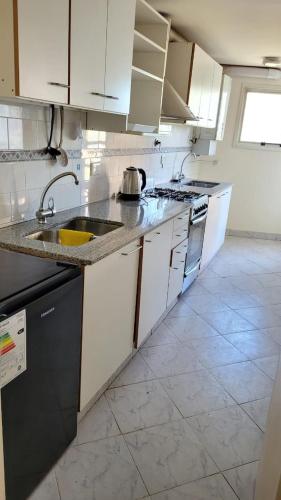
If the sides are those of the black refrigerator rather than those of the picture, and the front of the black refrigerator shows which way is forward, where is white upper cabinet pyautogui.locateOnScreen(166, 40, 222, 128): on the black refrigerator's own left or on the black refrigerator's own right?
on the black refrigerator's own left

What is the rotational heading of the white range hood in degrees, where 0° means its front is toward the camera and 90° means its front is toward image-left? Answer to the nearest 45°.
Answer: approximately 270°

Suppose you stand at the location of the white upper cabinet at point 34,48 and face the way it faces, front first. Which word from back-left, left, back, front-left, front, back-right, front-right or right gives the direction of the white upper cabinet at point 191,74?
left

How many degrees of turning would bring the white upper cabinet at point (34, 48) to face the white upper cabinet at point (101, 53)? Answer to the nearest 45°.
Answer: approximately 90° to its left

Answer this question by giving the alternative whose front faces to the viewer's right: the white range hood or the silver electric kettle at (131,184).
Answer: the white range hood

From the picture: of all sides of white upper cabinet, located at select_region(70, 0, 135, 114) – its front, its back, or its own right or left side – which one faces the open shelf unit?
left

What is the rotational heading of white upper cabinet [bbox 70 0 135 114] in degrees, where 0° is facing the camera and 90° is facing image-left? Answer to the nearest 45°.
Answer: approximately 315°

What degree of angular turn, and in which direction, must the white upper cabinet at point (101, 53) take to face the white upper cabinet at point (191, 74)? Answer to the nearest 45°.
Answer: approximately 90° to its left

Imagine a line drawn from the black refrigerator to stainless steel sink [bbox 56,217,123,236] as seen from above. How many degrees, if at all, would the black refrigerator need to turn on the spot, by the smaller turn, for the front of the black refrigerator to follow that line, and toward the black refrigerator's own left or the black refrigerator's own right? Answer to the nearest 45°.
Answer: approximately 135° to the black refrigerator's own left

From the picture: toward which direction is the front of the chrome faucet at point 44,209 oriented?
to the viewer's right
